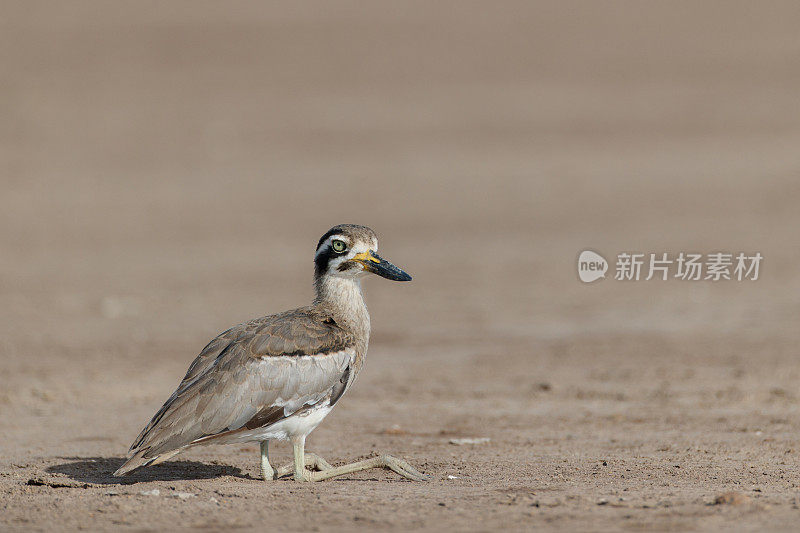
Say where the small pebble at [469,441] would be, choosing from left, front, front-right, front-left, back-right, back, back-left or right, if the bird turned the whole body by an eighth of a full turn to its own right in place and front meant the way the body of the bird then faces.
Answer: left

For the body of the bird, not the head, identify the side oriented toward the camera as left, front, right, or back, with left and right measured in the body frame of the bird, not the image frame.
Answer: right
